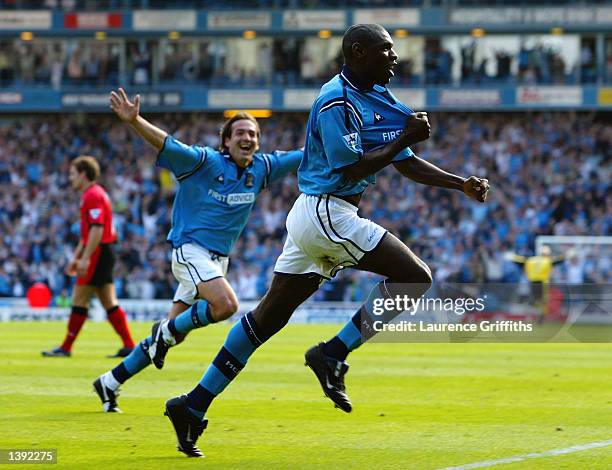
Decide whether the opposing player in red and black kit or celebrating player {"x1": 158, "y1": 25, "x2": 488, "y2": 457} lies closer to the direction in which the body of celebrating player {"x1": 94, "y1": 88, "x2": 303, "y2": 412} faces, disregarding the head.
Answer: the celebrating player

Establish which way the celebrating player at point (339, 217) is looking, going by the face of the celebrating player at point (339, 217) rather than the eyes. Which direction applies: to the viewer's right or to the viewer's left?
to the viewer's right

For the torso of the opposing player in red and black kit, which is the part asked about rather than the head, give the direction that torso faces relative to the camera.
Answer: to the viewer's left

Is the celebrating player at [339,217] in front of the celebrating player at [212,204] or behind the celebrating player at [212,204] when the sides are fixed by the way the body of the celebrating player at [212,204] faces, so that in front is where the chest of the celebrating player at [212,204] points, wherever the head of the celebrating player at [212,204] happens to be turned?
in front

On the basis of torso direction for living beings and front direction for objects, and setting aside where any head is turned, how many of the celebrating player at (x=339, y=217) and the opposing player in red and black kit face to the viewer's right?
1

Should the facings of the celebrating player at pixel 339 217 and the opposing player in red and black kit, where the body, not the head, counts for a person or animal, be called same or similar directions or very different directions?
very different directions

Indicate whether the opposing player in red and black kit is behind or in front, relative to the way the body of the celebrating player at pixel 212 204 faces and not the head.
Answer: behind

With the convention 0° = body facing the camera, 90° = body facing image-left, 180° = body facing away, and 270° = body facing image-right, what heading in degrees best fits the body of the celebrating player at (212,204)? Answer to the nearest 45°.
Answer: approximately 315°

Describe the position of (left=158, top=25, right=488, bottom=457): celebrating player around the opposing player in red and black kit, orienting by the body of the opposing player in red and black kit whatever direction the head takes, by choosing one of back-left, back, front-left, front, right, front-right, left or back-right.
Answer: left

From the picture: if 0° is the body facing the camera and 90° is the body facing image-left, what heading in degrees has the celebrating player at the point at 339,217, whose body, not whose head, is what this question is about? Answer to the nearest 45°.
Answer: approximately 270°
